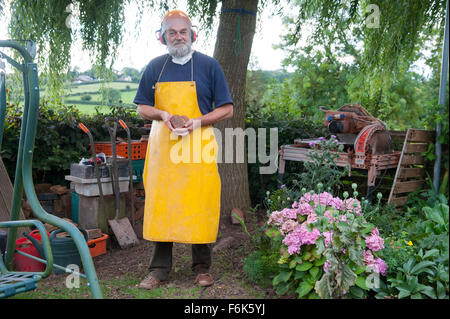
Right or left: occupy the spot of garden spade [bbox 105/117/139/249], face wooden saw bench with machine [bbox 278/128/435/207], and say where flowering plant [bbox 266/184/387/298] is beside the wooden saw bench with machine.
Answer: right

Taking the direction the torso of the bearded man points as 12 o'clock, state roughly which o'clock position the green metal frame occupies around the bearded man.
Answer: The green metal frame is roughly at 2 o'clock from the bearded man.

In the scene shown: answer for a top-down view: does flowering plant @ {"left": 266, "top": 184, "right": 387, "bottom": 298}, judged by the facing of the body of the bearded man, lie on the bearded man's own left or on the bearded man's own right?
on the bearded man's own left

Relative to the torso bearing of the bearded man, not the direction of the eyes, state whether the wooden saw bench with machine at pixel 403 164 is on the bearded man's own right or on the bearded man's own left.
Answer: on the bearded man's own left

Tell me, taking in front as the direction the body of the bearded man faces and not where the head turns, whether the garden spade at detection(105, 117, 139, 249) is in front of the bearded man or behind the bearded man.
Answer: behind

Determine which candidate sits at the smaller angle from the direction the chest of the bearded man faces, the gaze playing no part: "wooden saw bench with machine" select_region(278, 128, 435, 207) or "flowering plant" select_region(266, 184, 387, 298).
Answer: the flowering plant

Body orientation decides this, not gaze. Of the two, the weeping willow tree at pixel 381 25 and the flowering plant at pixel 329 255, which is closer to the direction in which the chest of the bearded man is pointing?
the flowering plant

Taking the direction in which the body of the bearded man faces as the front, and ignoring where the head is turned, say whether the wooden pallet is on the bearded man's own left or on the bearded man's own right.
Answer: on the bearded man's own left

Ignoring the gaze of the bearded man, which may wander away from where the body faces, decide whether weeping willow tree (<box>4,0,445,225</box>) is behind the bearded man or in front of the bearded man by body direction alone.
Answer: behind

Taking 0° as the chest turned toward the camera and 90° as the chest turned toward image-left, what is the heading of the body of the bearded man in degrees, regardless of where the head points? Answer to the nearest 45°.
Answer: approximately 0°

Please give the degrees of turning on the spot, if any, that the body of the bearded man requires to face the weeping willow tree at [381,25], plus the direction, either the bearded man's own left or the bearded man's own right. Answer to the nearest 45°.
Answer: approximately 135° to the bearded man's own left
